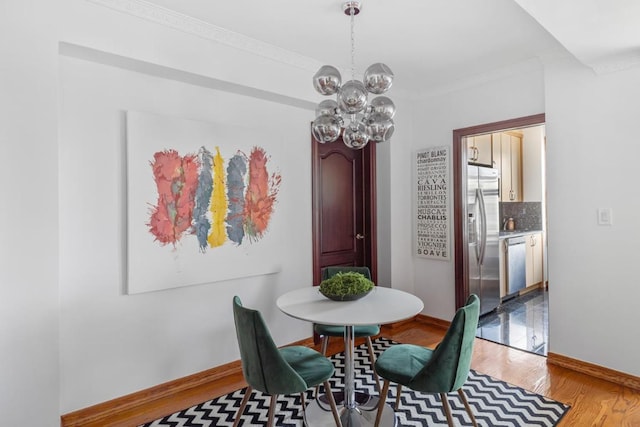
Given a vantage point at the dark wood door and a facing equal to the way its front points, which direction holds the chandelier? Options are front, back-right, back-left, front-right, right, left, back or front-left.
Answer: front-right

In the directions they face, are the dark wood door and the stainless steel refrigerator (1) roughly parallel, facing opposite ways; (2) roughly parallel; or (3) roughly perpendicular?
roughly parallel

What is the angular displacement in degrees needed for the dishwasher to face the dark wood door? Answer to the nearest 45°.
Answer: approximately 90° to its right

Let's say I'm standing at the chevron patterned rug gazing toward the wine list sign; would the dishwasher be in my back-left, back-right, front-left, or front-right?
front-right

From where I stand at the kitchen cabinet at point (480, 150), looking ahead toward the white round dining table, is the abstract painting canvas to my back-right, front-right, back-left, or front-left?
front-right

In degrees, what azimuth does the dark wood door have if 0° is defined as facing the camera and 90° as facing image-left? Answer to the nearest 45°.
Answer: approximately 315°

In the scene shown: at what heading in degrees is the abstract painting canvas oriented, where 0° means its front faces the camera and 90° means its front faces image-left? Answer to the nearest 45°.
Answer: approximately 315°

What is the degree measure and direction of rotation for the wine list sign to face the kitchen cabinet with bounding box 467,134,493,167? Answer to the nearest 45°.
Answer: approximately 180°

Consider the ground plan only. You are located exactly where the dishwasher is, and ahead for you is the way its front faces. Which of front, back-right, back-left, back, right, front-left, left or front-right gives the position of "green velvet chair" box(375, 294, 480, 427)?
front-right

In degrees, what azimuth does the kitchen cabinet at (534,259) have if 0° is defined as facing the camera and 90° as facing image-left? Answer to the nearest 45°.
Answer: approximately 315°
